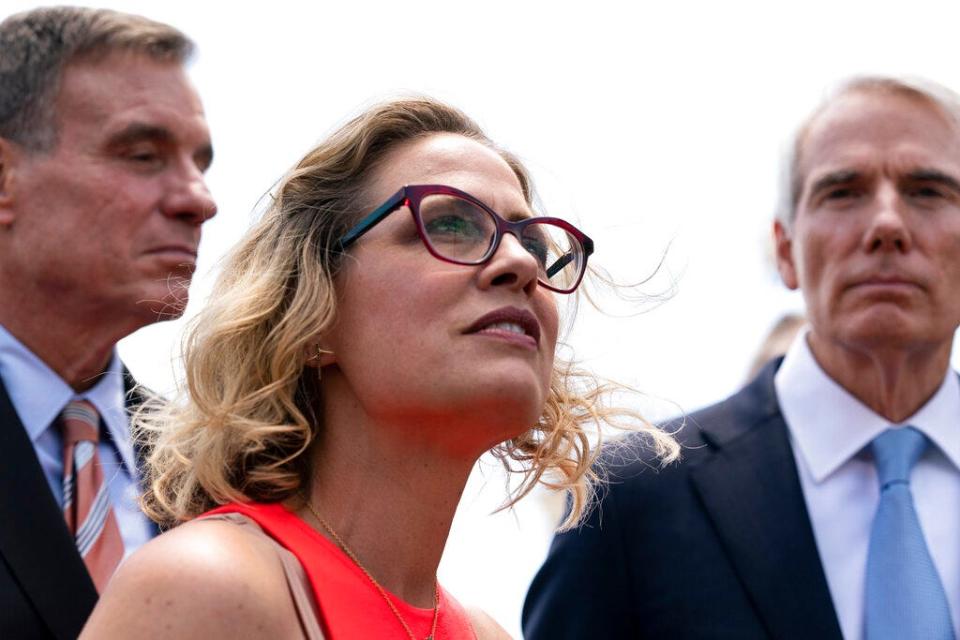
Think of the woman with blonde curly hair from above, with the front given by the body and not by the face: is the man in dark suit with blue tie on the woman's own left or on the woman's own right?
on the woman's own left

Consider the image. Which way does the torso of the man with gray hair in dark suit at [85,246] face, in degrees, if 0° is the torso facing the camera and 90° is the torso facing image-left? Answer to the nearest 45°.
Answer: approximately 315°

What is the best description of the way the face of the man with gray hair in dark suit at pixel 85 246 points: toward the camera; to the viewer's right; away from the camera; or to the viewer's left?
to the viewer's right

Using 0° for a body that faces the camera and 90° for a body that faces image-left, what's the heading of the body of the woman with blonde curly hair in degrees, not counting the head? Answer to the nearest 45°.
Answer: approximately 315°

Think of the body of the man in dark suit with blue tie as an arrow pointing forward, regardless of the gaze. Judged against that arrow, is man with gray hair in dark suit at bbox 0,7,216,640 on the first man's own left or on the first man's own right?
on the first man's own right

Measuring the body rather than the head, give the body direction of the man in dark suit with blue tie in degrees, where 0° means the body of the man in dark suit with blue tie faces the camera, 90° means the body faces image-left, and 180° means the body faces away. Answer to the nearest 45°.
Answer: approximately 0°

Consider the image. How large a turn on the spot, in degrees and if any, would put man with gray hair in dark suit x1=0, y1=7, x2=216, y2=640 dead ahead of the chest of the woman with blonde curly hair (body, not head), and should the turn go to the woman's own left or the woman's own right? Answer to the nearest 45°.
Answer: approximately 180°

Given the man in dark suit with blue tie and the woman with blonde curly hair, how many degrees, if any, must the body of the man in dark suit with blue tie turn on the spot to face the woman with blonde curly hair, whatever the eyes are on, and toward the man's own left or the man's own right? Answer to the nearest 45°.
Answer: approximately 45° to the man's own right
